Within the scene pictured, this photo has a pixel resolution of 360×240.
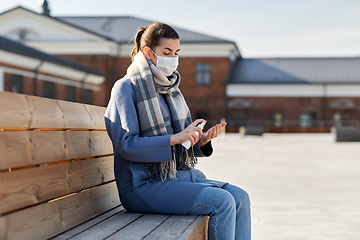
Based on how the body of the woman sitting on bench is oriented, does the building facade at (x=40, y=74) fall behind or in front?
behind

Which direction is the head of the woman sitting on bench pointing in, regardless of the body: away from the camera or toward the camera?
toward the camera

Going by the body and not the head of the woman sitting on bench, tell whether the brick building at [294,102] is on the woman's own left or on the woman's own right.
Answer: on the woman's own left

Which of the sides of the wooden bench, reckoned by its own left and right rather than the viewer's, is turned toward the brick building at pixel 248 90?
left

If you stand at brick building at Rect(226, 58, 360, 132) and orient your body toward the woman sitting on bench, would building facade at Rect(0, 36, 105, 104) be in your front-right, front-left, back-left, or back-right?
front-right

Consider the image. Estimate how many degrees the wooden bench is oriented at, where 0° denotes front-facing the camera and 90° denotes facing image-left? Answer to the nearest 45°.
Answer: approximately 315°

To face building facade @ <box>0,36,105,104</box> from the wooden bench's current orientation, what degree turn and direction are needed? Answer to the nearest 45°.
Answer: approximately 135° to its left
